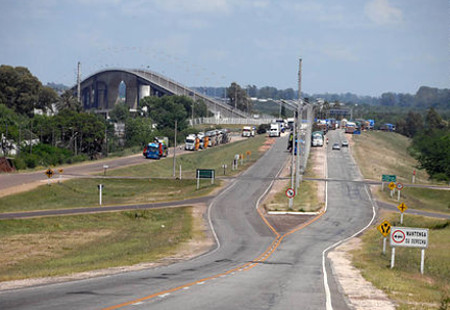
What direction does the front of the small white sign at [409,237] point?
toward the camera
